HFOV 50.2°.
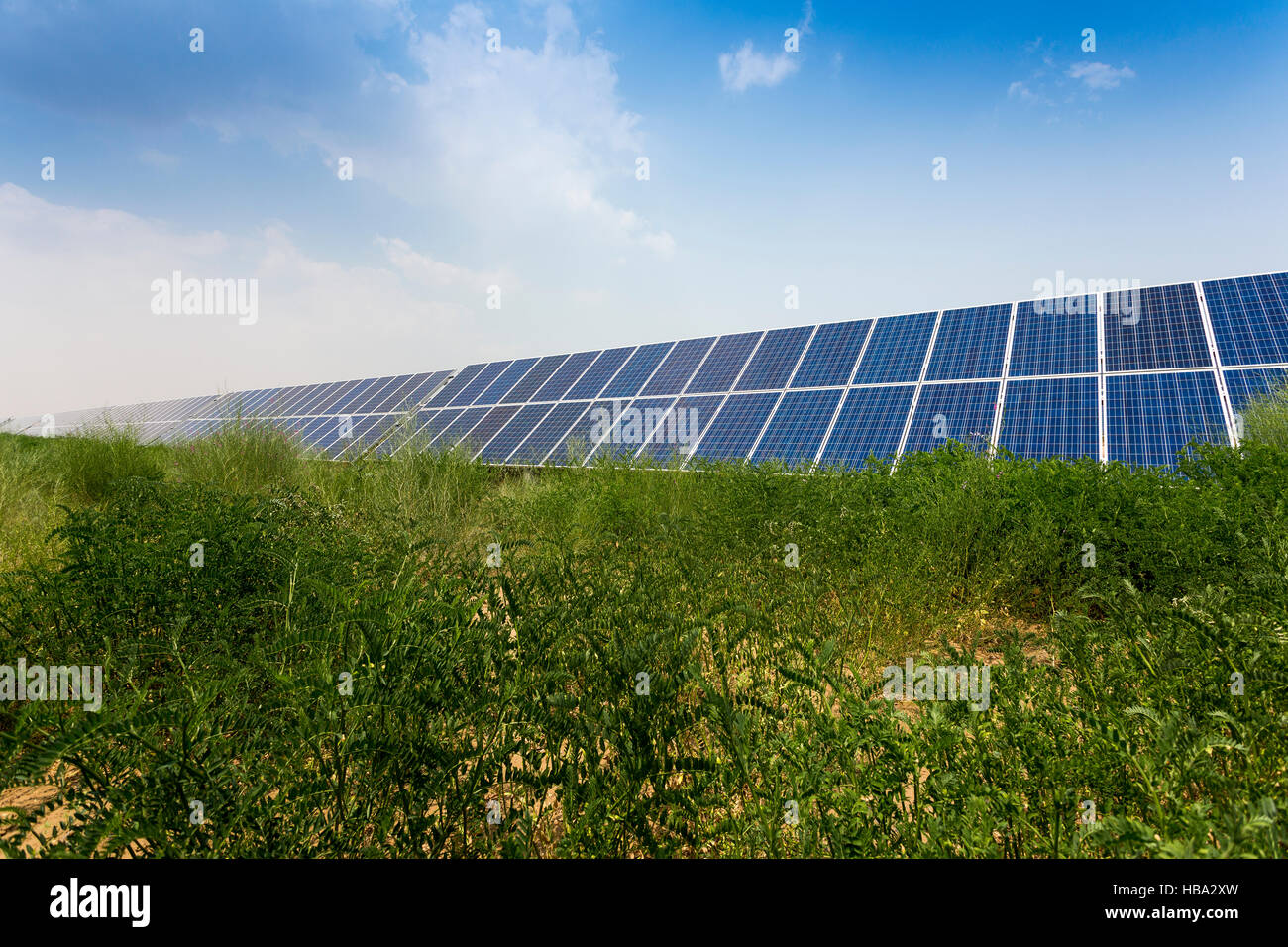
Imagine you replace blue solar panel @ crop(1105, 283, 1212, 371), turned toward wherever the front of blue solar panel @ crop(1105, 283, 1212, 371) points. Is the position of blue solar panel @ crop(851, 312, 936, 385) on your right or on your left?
on your right

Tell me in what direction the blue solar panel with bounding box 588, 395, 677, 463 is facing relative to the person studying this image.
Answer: facing the viewer and to the left of the viewer

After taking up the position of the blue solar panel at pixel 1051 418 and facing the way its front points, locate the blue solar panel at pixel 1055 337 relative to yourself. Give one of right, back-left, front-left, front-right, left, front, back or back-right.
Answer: back

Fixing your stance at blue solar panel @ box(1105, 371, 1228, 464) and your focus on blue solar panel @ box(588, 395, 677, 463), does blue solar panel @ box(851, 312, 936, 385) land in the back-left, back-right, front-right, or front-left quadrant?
front-right

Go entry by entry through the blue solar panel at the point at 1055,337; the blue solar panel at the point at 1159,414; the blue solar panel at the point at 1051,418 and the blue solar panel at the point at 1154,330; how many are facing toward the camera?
4

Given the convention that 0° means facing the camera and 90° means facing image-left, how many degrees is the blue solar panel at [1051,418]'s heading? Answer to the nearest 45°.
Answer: approximately 0°

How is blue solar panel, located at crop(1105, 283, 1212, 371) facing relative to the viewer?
toward the camera

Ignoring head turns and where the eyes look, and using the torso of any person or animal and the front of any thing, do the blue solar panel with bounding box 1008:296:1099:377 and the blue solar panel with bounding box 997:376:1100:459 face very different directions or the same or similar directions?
same or similar directions

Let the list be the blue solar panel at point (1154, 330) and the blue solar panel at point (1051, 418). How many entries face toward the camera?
2

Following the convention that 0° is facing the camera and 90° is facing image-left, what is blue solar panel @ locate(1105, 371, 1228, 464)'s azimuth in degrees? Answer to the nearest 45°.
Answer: approximately 0°

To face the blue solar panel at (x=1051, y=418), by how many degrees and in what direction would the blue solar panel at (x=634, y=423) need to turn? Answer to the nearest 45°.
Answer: approximately 90° to its left

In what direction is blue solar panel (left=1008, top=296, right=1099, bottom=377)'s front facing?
toward the camera
